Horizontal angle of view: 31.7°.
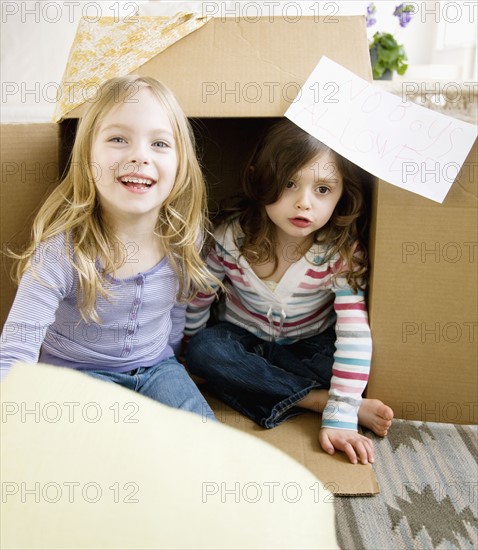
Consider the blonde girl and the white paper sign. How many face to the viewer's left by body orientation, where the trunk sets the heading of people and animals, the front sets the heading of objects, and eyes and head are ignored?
0

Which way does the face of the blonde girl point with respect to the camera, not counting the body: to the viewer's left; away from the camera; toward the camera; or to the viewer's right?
toward the camera

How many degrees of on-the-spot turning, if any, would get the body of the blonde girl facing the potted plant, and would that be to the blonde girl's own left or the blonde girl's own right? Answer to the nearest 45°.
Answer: approximately 90° to the blonde girl's own left

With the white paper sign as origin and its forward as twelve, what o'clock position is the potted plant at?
The potted plant is roughly at 6 o'clock from the white paper sign.

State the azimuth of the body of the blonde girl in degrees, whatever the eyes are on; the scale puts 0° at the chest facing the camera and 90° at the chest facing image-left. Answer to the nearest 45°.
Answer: approximately 315°

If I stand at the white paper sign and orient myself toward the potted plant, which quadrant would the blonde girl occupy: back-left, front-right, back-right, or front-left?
back-left

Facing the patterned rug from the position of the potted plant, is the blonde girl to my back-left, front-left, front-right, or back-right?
front-right

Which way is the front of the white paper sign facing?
toward the camera
